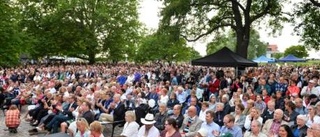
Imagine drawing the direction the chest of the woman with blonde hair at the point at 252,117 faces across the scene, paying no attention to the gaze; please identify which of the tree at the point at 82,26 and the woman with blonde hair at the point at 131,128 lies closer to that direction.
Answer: the woman with blonde hair

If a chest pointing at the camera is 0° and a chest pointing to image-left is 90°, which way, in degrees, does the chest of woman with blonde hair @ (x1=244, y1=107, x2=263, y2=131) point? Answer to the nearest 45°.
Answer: approximately 45°

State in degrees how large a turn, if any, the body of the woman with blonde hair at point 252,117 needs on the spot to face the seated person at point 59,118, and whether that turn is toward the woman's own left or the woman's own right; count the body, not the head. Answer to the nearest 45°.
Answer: approximately 45° to the woman's own right

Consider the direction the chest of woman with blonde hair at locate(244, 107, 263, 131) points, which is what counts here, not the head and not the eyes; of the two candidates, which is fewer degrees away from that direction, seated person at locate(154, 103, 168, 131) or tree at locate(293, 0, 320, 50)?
the seated person

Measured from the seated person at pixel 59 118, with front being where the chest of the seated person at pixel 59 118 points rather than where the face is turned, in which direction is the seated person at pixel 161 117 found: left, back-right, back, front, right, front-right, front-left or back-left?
back-left

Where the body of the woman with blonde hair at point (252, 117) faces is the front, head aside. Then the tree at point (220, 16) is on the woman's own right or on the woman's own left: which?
on the woman's own right
